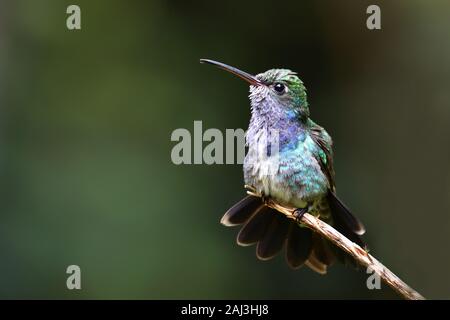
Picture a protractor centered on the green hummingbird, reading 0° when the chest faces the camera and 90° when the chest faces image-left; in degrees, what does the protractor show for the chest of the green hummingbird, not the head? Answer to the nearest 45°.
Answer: approximately 45°
